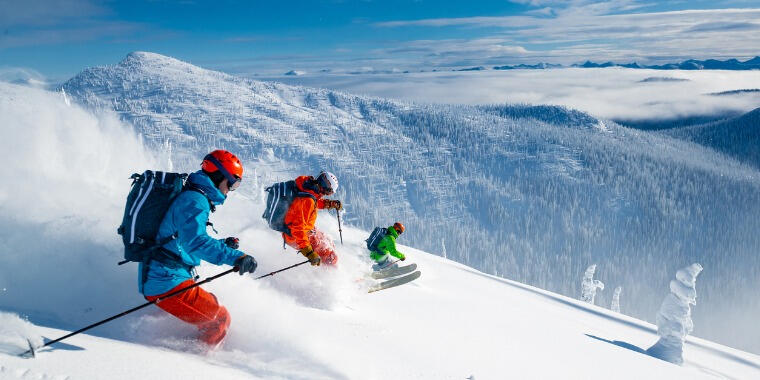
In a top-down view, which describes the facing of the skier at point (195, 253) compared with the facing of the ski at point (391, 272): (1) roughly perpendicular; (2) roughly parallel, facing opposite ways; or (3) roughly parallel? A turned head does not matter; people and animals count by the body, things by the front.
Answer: roughly parallel

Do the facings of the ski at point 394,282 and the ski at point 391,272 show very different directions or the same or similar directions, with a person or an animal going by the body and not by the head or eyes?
same or similar directions
